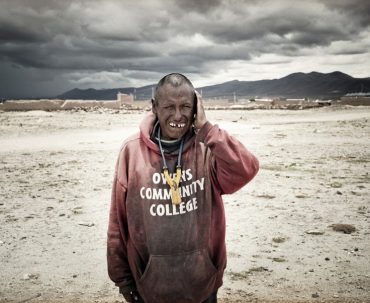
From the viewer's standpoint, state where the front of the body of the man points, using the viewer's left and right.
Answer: facing the viewer

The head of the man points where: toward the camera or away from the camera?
toward the camera
